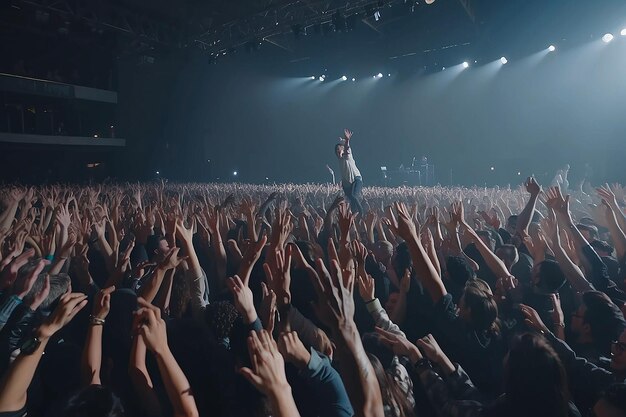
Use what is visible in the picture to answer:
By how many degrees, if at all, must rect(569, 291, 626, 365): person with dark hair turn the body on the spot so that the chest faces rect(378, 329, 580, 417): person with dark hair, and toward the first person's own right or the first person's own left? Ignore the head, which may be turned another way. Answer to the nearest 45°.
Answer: approximately 135° to the first person's own left

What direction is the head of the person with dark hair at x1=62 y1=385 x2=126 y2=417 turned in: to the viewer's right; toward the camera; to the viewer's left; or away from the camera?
away from the camera

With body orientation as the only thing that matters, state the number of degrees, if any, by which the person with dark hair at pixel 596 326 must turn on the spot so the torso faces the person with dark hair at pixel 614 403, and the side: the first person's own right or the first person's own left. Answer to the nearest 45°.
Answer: approximately 135° to the first person's own left

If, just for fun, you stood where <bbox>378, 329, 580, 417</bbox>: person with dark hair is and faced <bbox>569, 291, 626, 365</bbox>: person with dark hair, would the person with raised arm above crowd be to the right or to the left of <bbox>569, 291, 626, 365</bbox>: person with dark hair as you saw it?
left

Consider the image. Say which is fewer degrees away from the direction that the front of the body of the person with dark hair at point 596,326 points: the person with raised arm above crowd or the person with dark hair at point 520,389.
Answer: the person with raised arm above crowd

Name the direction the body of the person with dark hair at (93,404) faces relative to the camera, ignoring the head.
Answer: away from the camera

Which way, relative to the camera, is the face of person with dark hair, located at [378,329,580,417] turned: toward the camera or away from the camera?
away from the camera

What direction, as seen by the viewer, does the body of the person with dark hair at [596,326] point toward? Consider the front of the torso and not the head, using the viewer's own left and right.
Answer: facing away from the viewer and to the left of the viewer
